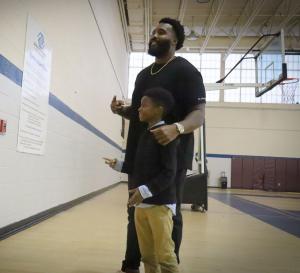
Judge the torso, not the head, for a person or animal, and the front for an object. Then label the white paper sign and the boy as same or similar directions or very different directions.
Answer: very different directions

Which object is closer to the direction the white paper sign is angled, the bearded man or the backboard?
the bearded man

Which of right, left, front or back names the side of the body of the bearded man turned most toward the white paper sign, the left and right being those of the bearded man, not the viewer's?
right

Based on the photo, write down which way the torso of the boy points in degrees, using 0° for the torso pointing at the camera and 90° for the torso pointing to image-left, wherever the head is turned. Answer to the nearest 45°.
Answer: approximately 90°

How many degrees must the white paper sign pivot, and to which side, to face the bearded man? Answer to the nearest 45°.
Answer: approximately 45° to its right

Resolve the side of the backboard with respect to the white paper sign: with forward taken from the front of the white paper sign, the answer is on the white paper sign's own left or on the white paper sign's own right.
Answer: on the white paper sign's own left

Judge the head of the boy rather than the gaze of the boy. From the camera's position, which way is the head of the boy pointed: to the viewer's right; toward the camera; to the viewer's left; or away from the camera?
to the viewer's left

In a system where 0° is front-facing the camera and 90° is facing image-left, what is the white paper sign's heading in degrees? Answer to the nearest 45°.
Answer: approximately 315°

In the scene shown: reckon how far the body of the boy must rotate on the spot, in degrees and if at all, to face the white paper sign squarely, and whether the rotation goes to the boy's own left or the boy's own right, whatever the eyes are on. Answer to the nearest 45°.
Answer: approximately 45° to the boy's own right

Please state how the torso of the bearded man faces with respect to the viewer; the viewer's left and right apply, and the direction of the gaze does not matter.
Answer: facing the viewer and to the left of the viewer
